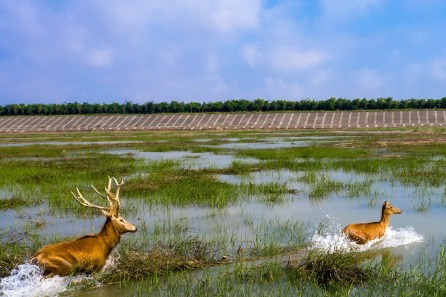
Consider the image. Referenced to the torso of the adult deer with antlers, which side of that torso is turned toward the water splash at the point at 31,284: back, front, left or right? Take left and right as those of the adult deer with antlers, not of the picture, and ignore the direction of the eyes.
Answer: back

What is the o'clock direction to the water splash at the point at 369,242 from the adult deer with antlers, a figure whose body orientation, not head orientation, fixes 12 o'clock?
The water splash is roughly at 12 o'clock from the adult deer with antlers.

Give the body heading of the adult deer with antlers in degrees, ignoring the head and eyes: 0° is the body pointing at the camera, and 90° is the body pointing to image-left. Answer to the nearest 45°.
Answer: approximately 270°
